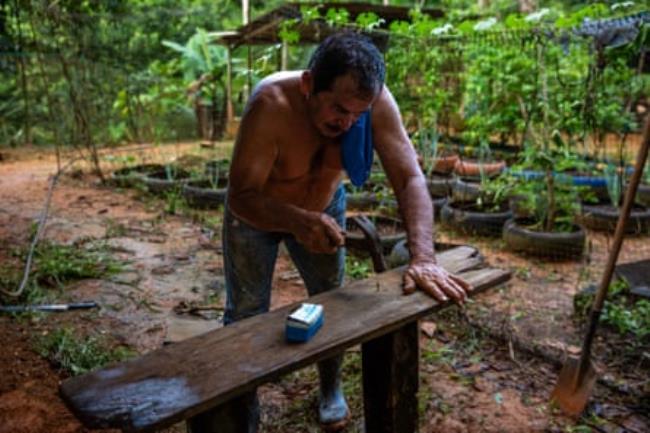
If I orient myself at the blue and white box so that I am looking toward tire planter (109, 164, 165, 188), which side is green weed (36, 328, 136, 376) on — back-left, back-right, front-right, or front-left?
front-left

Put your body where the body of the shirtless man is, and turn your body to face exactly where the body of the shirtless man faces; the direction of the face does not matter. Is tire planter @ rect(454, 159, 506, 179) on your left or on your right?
on your left

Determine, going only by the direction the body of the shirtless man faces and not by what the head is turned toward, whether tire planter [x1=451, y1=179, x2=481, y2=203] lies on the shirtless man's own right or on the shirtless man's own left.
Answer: on the shirtless man's own left

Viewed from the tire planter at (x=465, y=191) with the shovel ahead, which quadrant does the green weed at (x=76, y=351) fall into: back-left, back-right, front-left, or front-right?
front-right

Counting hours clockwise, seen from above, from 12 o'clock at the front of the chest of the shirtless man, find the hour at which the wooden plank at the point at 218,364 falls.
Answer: The wooden plank is roughly at 2 o'clock from the shirtless man.

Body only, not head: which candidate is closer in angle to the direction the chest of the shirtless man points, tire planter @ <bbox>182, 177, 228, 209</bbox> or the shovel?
the shovel

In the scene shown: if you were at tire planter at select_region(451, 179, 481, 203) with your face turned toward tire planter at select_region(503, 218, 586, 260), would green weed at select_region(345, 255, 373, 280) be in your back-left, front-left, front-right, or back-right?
front-right

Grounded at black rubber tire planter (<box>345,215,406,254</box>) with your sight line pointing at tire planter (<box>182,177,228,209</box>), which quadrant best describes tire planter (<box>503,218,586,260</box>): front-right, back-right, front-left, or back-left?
back-right

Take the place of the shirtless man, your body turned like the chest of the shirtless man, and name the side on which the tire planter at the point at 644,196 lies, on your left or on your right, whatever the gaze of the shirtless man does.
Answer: on your left

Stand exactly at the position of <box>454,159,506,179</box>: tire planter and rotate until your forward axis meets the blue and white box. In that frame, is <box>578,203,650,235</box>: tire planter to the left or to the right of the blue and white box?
left

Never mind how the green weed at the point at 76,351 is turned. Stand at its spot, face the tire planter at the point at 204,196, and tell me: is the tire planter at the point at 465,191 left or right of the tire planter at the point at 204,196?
right

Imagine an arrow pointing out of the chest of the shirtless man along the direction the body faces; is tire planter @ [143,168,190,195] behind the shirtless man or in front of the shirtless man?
behind
